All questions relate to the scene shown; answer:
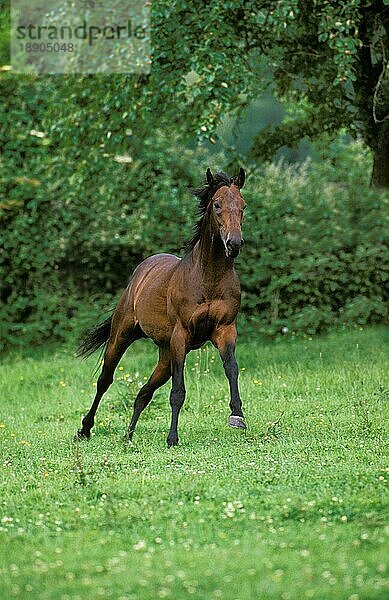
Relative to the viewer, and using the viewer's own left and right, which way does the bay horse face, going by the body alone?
facing the viewer and to the right of the viewer

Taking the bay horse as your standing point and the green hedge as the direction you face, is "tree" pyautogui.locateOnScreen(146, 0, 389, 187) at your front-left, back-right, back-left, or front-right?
front-right

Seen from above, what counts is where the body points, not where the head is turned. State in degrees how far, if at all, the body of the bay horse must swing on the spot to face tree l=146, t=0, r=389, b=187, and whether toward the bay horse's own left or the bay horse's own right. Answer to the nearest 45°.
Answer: approximately 135° to the bay horse's own left

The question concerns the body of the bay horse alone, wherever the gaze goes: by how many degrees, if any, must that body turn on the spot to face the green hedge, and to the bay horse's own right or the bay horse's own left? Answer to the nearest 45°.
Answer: approximately 135° to the bay horse's own left

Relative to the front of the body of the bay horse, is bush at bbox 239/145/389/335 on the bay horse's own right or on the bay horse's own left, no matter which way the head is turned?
on the bay horse's own left
